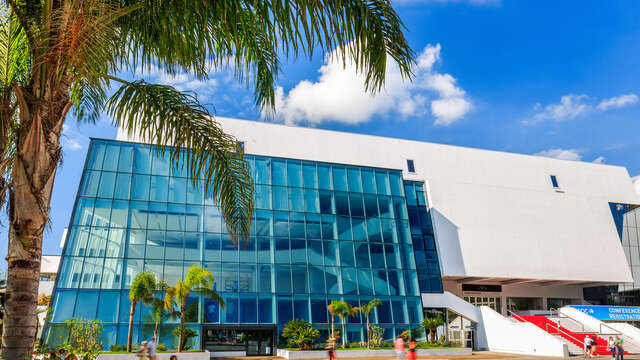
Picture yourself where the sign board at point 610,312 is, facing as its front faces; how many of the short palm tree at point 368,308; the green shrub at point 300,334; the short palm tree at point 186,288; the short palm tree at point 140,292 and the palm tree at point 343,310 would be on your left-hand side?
0

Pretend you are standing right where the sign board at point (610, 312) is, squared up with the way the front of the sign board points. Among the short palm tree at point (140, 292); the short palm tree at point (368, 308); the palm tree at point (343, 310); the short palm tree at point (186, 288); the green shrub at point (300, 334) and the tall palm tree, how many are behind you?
0

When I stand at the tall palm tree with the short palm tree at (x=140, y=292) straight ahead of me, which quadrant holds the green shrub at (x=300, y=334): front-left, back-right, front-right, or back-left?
front-right

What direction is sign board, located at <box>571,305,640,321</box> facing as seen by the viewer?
toward the camera

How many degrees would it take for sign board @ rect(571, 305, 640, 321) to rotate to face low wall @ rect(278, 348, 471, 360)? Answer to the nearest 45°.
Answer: approximately 45° to its right

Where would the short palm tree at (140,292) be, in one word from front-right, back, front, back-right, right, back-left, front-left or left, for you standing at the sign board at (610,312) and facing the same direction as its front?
front-right

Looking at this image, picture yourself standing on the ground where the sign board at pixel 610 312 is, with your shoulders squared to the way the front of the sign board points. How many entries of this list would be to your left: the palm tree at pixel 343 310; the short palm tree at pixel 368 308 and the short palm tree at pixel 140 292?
0

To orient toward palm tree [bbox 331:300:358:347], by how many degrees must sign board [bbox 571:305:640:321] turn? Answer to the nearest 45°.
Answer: approximately 45° to its right

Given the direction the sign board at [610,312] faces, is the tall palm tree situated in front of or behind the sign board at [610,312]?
in front

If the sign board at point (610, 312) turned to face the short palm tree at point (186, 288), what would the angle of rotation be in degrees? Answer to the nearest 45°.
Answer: approximately 45° to its right
